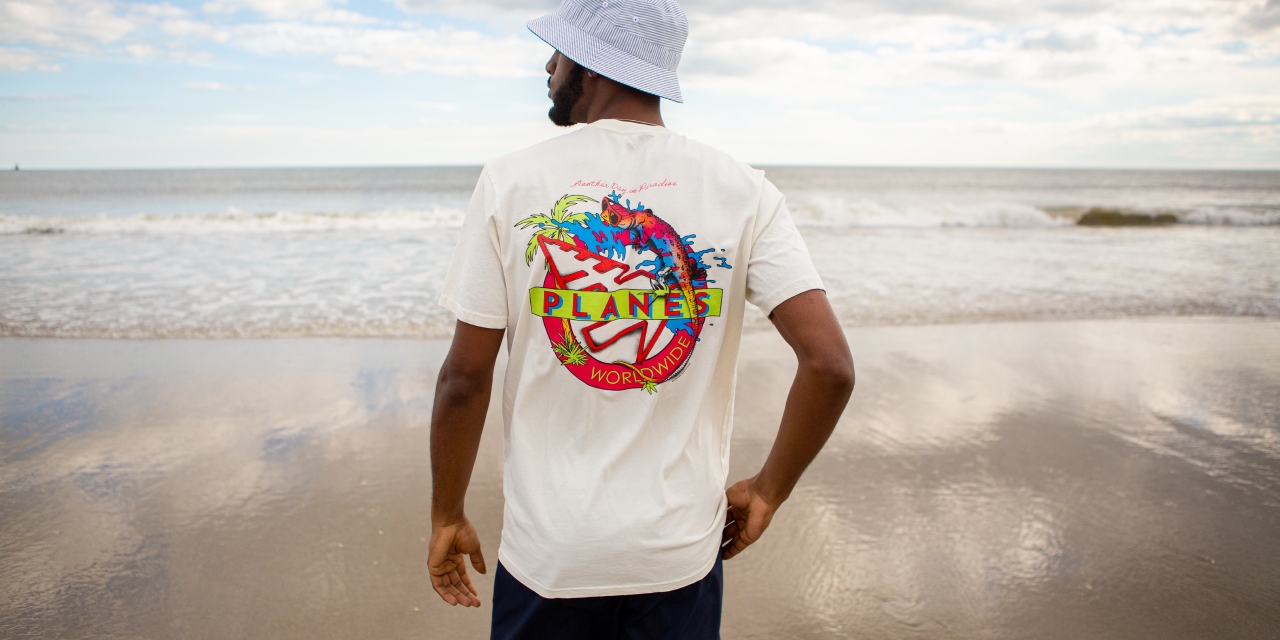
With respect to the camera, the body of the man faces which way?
away from the camera
